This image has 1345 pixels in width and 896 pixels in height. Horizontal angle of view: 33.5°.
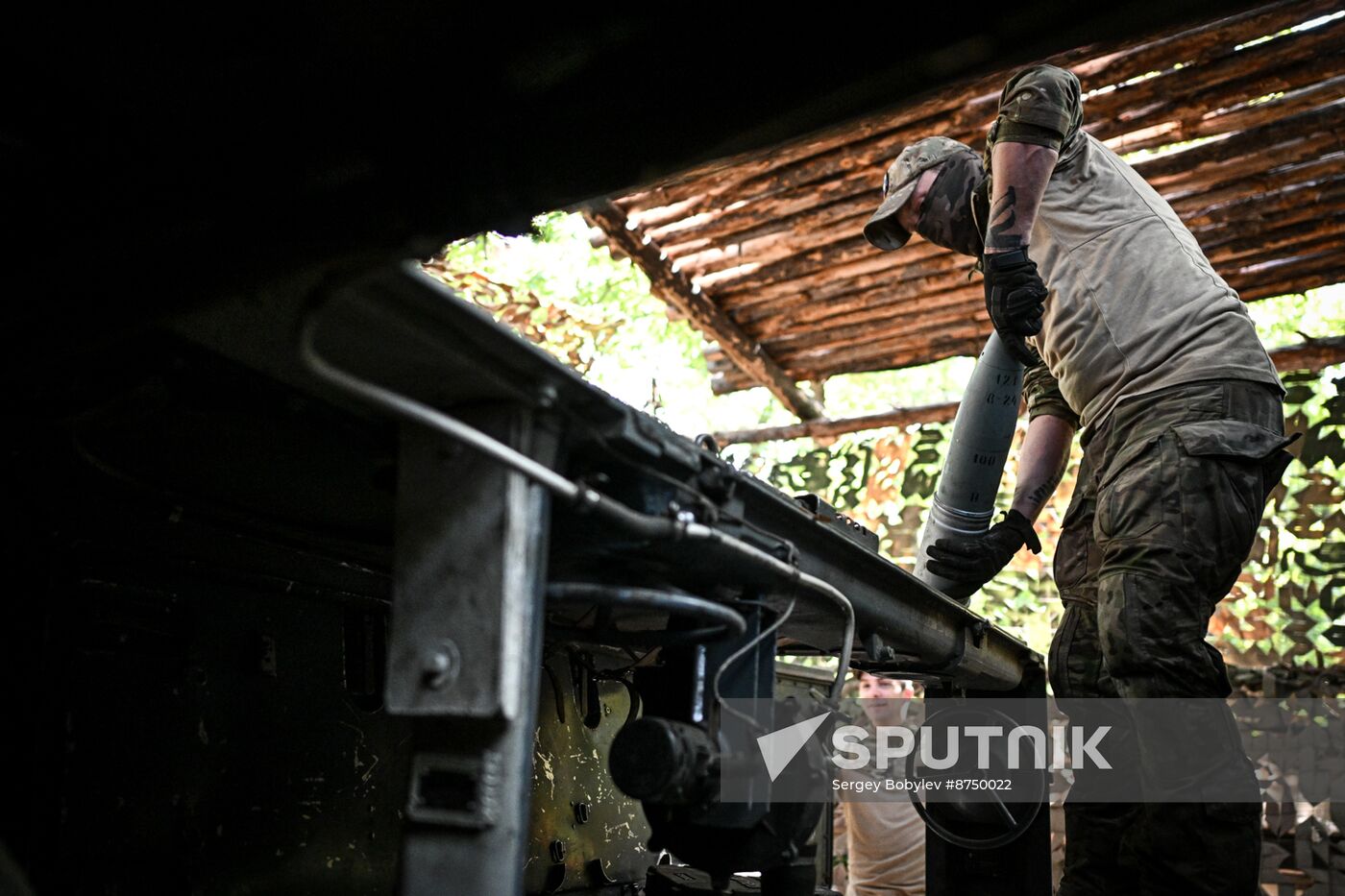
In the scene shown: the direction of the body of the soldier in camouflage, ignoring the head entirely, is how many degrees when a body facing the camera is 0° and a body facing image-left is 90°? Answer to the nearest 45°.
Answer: approximately 90°
